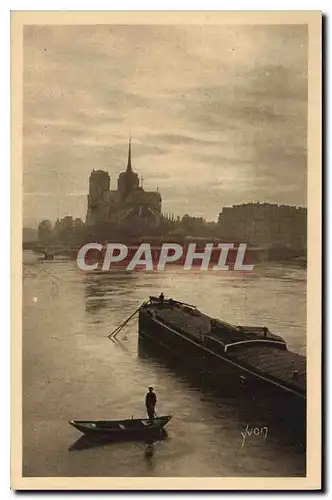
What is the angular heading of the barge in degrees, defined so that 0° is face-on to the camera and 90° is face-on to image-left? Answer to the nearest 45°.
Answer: approximately 135°

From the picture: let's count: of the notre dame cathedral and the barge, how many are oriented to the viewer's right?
0
